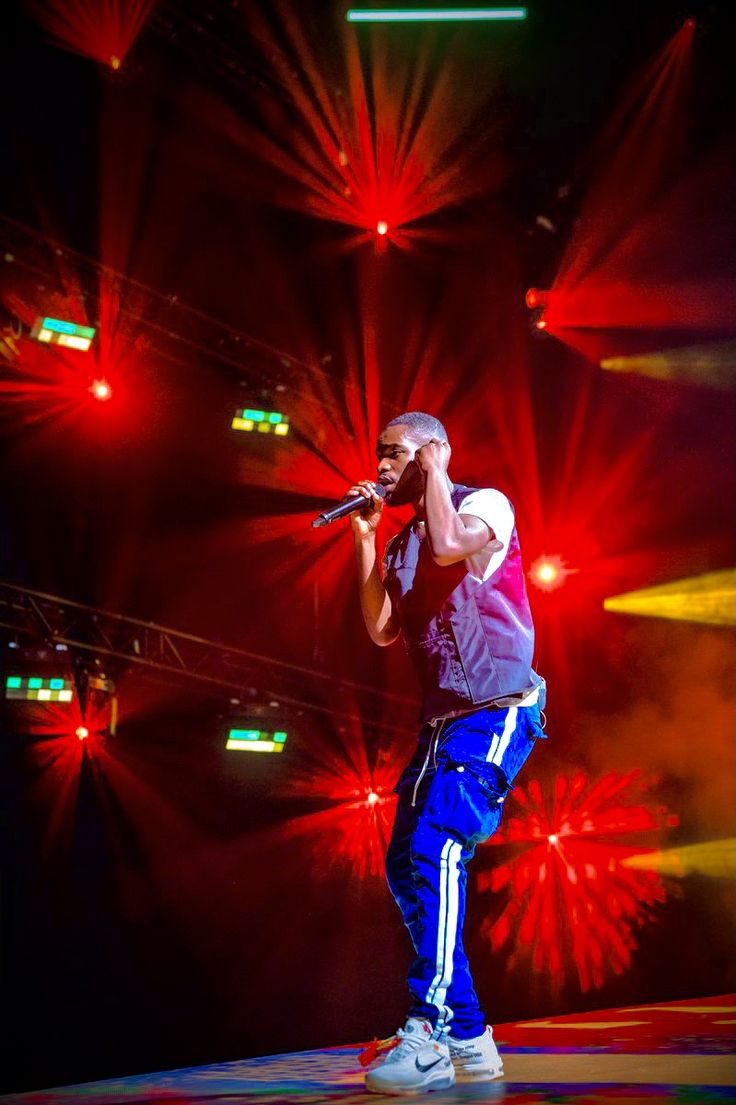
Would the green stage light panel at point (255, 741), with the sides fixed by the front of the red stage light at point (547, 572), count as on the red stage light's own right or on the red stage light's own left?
on the red stage light's own right

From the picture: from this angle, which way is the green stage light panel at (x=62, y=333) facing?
toward the camera

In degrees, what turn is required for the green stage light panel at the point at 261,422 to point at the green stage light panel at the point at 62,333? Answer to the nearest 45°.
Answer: approximately 45° to its right

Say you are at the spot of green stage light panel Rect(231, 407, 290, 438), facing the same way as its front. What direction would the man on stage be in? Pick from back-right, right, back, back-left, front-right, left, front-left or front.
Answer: front

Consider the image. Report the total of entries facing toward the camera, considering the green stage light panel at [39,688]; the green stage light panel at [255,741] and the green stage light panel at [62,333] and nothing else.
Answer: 3

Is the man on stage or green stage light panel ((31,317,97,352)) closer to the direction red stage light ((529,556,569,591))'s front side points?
the man on stage

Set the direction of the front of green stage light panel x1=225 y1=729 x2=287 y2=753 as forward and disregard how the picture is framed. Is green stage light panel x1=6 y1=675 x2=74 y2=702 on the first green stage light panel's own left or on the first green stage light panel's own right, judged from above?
on the first green stage light panel's own right

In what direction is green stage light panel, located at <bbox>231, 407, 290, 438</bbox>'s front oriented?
toward the camera

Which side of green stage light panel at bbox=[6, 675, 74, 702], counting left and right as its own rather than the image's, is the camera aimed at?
front
